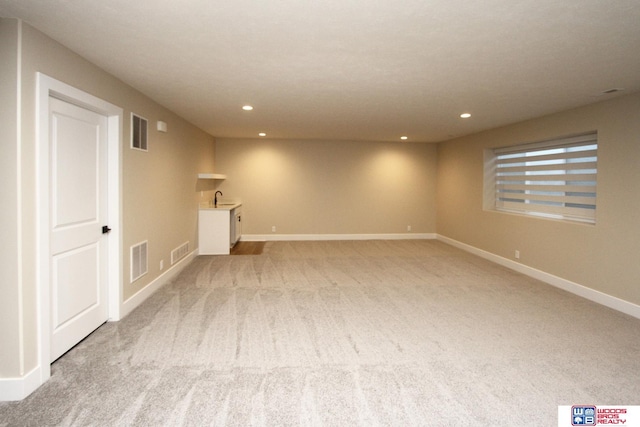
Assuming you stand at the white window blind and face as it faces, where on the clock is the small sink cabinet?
The small sink cabinet is roughly at 1 o'clock from the white window blind.

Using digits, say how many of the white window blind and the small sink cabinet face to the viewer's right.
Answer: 1

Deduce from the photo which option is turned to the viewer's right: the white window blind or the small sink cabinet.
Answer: the small sink cabinet

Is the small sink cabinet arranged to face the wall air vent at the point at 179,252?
no

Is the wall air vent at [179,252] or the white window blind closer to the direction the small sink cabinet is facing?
the white window blind

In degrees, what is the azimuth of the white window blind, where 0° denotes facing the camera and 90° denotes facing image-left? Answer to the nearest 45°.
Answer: approximately 45°

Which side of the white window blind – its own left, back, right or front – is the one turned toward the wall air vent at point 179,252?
front

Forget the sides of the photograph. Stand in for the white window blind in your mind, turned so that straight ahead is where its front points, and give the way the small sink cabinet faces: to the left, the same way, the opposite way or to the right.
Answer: the opposite way

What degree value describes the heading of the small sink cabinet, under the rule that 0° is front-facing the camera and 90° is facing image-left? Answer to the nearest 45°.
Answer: approximately 270°
